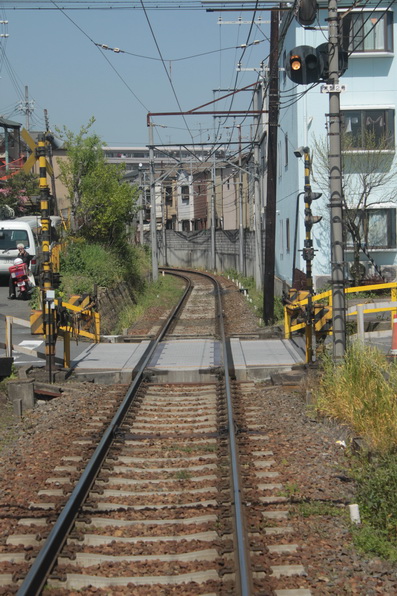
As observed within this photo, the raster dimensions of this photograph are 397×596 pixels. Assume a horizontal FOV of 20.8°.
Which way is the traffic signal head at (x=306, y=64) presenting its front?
toward the camera

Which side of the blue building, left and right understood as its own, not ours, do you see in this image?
front

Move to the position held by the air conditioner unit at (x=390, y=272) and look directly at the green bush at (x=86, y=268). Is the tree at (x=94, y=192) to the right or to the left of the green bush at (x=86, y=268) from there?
right

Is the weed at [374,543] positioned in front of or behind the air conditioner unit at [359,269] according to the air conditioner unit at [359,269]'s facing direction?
in front

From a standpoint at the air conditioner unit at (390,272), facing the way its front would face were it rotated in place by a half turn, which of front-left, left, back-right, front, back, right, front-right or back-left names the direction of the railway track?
back
